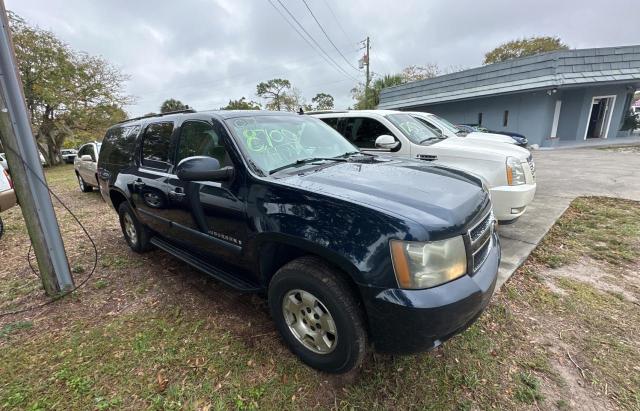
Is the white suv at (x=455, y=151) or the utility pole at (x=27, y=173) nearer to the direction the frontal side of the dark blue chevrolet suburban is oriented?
the white suv

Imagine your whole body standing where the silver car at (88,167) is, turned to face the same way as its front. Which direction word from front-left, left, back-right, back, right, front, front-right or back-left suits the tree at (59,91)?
back-right

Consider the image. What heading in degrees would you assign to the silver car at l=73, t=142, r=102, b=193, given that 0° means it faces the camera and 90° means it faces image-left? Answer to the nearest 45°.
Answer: approximately 45°

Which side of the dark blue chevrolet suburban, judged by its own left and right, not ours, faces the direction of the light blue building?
left

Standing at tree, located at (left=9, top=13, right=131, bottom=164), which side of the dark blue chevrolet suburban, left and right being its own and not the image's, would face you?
back

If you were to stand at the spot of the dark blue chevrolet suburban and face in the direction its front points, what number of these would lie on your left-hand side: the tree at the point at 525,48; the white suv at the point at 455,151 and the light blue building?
3

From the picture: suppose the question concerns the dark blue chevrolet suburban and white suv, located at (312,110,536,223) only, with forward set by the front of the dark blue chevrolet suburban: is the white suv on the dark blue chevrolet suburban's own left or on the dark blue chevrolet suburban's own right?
on the dark blue chevrolet suburban's own left

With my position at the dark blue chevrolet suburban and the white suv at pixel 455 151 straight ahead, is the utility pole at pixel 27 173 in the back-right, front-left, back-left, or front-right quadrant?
back-left

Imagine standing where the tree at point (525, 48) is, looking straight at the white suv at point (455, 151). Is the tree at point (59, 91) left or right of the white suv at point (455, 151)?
right

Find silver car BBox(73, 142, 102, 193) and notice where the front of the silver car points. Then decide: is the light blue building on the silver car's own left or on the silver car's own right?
on the silver car's own left

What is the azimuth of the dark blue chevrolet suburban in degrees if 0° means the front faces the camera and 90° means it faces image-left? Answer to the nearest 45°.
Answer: approximately 315°

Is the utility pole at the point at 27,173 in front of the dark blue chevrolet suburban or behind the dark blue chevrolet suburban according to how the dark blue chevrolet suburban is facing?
behind
